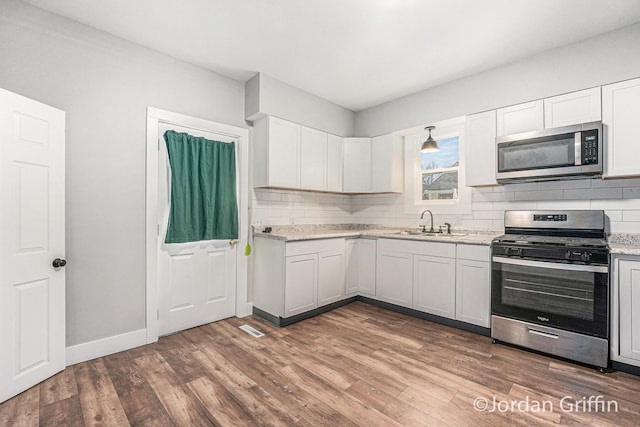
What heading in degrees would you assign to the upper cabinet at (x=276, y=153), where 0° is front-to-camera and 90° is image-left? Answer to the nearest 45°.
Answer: approximately 315°

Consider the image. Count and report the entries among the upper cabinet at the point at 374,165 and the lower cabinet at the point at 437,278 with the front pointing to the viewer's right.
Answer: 0

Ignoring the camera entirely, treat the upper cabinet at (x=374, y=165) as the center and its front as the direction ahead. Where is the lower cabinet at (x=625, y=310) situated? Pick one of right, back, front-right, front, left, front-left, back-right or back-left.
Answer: left

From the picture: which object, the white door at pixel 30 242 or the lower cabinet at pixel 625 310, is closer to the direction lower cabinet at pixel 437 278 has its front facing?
the white door

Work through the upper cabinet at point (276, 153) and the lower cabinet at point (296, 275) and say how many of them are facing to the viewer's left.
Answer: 0

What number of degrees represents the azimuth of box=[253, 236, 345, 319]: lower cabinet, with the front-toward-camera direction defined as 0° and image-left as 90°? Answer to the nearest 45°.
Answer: approximately 315°
